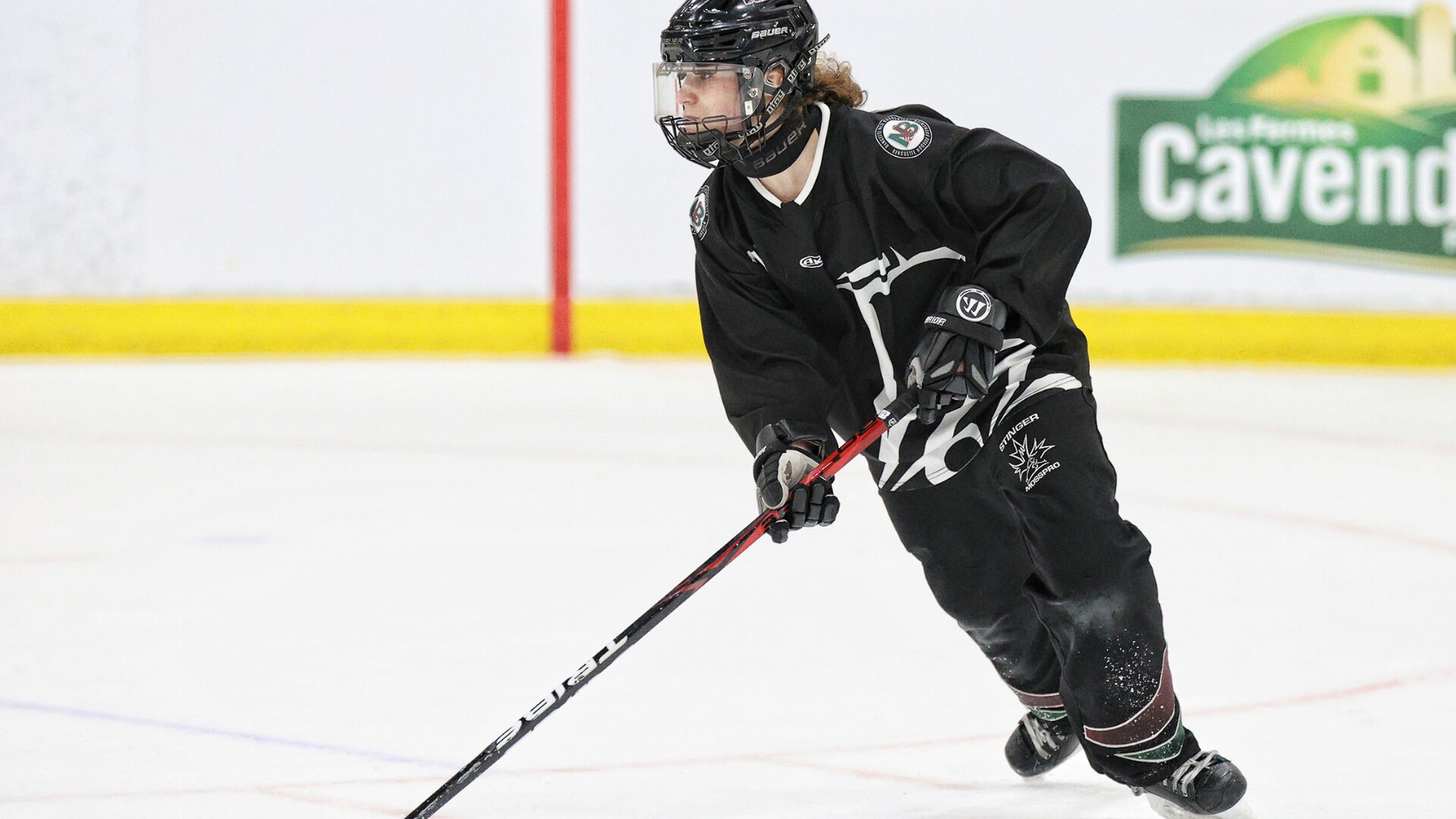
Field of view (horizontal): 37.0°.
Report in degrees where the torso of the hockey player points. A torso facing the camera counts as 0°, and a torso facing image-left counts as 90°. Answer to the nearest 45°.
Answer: approximately 45°
